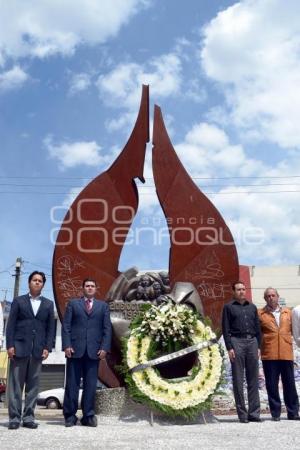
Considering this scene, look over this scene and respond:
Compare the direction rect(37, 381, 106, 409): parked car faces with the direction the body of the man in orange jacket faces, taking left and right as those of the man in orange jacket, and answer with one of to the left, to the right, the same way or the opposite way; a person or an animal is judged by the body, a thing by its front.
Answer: to the right

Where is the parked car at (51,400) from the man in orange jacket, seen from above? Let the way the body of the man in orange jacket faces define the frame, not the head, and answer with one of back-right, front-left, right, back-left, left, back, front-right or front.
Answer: back-right

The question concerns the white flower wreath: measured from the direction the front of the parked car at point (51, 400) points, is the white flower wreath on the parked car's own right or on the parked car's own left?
on the parked car's own left

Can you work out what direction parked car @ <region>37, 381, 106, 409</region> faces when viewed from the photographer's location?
facing to the left of the viewer

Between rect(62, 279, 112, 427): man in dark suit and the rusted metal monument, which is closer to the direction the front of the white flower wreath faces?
the man in dark suit

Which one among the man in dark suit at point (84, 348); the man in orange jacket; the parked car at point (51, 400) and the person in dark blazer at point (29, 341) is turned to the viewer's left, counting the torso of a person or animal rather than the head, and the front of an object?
the parked car

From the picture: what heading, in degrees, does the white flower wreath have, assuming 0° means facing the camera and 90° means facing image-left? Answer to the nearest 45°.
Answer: approximately 0°

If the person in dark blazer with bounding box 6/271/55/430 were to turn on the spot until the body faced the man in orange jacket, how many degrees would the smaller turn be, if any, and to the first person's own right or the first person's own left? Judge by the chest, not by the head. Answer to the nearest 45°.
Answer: approximately 90° to the first person's own left

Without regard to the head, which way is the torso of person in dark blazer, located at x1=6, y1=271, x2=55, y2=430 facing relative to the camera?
toward the camera

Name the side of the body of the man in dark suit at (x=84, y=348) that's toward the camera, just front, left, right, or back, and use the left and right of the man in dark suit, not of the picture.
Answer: front
